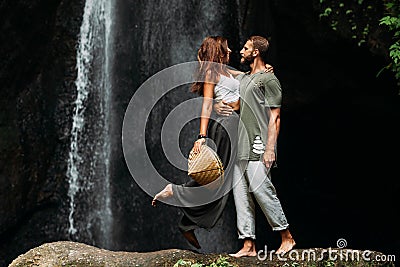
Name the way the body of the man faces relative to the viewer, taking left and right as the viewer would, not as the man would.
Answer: facing the viewer and to the left of the viewer

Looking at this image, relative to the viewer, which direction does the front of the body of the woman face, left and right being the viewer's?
facing to the right of the viewer

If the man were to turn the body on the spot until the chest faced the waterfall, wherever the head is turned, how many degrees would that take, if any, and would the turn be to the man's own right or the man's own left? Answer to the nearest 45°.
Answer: approximately 90° to the man's own right

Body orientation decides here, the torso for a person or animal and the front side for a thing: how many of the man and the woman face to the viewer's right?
1

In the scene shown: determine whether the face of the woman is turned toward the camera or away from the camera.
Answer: away from the camera
